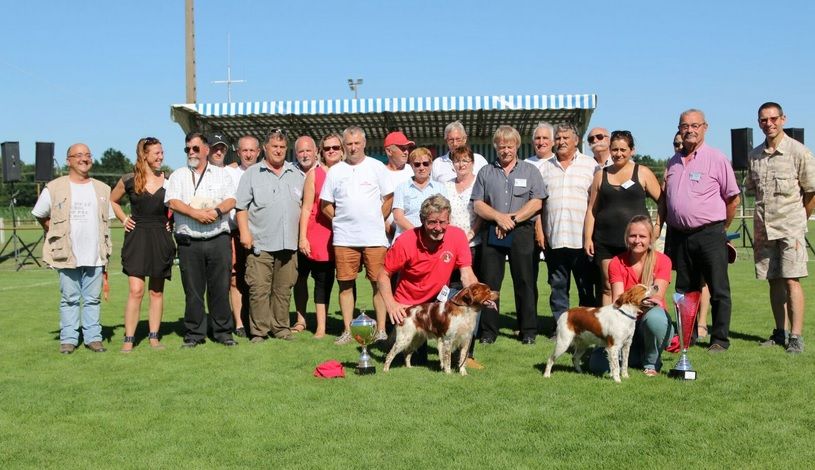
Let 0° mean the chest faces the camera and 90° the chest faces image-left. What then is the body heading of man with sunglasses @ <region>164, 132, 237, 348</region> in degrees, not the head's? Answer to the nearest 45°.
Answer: approximately 0°

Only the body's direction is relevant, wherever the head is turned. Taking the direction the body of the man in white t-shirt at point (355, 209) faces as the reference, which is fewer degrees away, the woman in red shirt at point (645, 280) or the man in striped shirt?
the woman in red shirt

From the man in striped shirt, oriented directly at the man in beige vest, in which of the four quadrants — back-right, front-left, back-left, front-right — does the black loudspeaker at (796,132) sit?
back-right

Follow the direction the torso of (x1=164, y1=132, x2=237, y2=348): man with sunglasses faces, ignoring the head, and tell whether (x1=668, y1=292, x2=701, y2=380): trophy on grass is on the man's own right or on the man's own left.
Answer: on the man's own left

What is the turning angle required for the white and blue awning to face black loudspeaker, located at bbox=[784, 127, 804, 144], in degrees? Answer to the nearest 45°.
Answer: approximately 45° to its left
